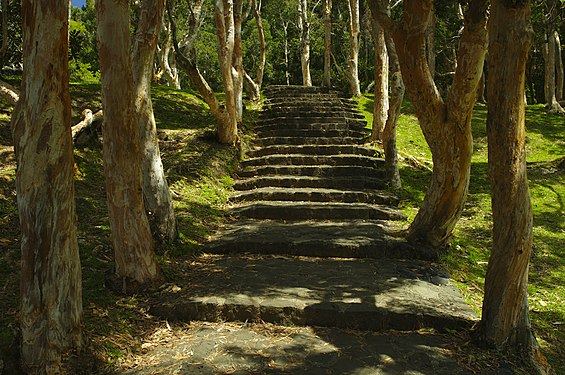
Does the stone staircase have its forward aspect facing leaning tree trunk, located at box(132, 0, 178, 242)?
no

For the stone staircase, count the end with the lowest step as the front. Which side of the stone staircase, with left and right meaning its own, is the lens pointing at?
front

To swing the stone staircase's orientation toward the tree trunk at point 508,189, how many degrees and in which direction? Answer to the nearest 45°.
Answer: approximately 45° to its left

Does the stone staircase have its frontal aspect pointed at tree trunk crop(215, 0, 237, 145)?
no

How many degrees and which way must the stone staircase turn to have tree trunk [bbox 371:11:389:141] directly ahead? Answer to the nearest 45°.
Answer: approximately 180°

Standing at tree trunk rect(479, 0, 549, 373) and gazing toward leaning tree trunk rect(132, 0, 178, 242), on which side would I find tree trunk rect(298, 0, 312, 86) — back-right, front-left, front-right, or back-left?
front-right

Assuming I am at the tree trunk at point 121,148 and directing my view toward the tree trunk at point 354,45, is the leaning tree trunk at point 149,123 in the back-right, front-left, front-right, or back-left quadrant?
front-left

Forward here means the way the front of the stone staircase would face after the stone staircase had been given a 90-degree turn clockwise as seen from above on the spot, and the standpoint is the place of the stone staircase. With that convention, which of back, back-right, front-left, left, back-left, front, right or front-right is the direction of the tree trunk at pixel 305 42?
right

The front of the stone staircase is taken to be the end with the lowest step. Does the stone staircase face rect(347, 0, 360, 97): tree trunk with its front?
no

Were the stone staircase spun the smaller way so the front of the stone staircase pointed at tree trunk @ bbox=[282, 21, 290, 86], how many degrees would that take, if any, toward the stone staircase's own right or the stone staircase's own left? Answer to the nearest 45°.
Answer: approximately 180°

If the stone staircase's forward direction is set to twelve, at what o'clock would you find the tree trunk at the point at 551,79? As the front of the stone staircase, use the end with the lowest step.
The tree trunk is roughly at 7 o'clock from the stone staircase.

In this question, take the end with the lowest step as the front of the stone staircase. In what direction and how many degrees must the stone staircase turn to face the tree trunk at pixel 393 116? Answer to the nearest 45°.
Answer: approximately 135° to its left

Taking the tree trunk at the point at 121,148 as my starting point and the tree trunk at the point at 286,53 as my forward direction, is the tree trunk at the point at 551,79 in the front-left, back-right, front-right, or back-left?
front-right
